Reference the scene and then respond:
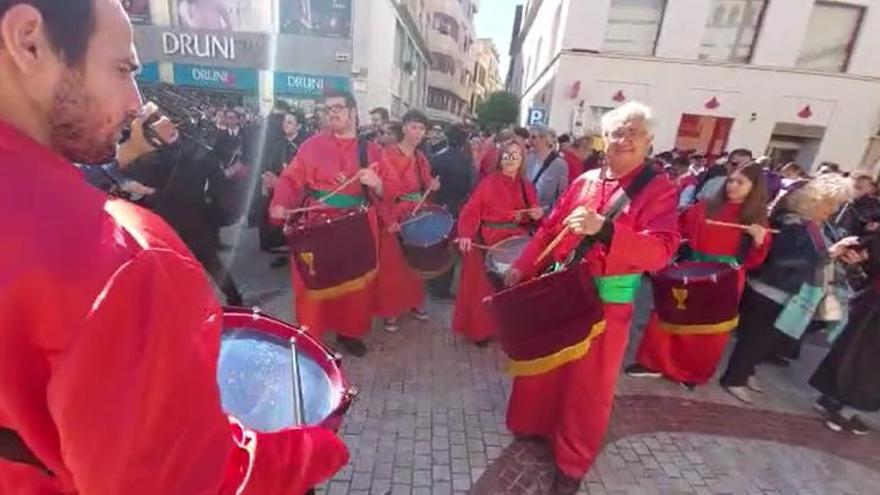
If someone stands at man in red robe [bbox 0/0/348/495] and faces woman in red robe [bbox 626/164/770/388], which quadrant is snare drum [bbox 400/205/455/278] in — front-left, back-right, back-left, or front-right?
front-left

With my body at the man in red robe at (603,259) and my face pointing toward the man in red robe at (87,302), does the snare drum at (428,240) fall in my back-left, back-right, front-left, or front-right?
back-right

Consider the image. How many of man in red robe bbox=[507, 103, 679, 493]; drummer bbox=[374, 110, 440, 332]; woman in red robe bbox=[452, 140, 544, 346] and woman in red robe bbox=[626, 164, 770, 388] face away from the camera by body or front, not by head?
0

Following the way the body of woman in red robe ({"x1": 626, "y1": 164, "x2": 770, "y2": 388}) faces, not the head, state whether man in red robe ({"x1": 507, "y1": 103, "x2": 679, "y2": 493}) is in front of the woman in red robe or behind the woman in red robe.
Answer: in front

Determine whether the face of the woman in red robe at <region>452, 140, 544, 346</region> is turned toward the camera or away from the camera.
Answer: toward the camera

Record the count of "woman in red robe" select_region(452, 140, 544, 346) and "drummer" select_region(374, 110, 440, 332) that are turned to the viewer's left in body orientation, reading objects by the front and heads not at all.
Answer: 0

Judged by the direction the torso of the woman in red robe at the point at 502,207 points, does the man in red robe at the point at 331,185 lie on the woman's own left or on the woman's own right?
on the woman's own right

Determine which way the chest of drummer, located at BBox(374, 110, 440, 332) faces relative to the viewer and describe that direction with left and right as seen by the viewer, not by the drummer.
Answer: facing the viewer and to the right of the viewer

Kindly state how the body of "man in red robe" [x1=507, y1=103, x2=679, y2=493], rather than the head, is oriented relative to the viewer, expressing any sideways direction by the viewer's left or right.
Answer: facing the viewer and to the left of the viewer

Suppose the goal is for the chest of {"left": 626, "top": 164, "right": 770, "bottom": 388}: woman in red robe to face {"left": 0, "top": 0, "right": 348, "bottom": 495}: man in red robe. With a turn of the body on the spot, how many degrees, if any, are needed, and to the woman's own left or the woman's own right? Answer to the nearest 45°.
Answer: approximately 45° to the woman's own left

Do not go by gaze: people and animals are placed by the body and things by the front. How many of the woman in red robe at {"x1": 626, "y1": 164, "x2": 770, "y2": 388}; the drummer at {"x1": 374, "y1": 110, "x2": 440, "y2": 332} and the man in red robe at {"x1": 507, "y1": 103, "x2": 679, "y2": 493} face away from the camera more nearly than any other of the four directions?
0

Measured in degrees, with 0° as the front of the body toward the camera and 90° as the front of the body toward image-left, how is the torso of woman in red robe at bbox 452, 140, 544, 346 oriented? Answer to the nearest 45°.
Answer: approximately 315°

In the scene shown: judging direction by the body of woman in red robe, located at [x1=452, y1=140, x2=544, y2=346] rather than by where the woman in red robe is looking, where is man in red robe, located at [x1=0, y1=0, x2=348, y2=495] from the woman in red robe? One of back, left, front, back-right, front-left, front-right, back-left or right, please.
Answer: front-right

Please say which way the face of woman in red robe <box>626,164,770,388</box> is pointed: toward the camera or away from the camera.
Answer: toward the camera

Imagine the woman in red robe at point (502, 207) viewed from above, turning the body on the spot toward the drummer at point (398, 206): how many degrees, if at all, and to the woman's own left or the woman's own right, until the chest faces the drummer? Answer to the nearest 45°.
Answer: approximately 135° to the woman's own right
